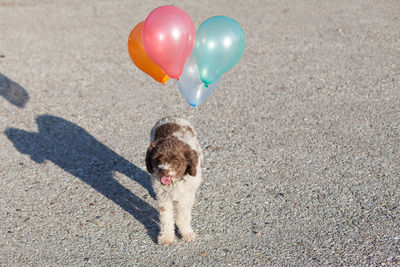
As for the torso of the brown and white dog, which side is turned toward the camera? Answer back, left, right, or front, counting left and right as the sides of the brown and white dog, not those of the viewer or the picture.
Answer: front

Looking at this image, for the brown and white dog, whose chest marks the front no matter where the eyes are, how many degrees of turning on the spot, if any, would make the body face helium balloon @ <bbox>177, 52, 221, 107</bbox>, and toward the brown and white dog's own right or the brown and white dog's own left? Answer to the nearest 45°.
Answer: approximately 180°

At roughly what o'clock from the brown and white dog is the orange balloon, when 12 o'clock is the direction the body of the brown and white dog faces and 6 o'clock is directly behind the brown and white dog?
The orange balloon is roughly at 5 o'clock from the brown and white dog.
